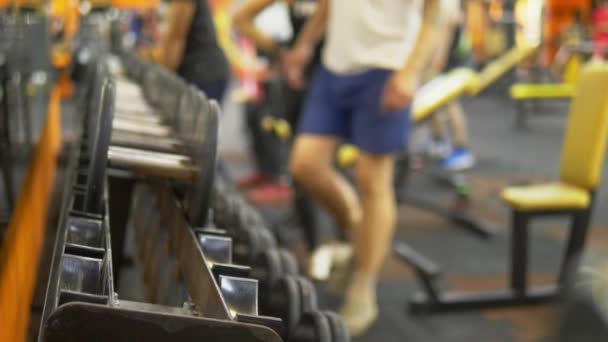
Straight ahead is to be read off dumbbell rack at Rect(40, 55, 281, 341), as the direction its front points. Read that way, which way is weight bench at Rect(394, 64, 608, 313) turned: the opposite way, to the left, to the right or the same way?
the opposite way

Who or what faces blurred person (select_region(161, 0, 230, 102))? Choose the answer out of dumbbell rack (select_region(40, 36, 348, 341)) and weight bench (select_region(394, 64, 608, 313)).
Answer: the weight bench

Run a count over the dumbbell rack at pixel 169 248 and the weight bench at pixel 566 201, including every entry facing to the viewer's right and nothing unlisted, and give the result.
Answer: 1

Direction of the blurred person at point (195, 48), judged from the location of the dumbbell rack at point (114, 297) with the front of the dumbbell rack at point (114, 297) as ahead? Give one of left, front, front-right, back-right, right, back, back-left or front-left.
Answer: left

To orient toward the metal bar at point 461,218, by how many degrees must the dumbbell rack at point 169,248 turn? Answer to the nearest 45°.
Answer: approximately 45° to its left

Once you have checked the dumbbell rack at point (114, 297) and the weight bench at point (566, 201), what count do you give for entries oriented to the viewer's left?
1

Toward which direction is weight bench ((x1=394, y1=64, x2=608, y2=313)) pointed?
to the viewer's left

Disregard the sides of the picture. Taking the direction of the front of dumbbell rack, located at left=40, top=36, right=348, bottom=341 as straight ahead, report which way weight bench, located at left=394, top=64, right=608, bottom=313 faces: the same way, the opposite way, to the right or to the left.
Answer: the opposite way

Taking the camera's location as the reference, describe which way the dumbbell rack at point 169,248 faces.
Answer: facing to the right of the viewer
